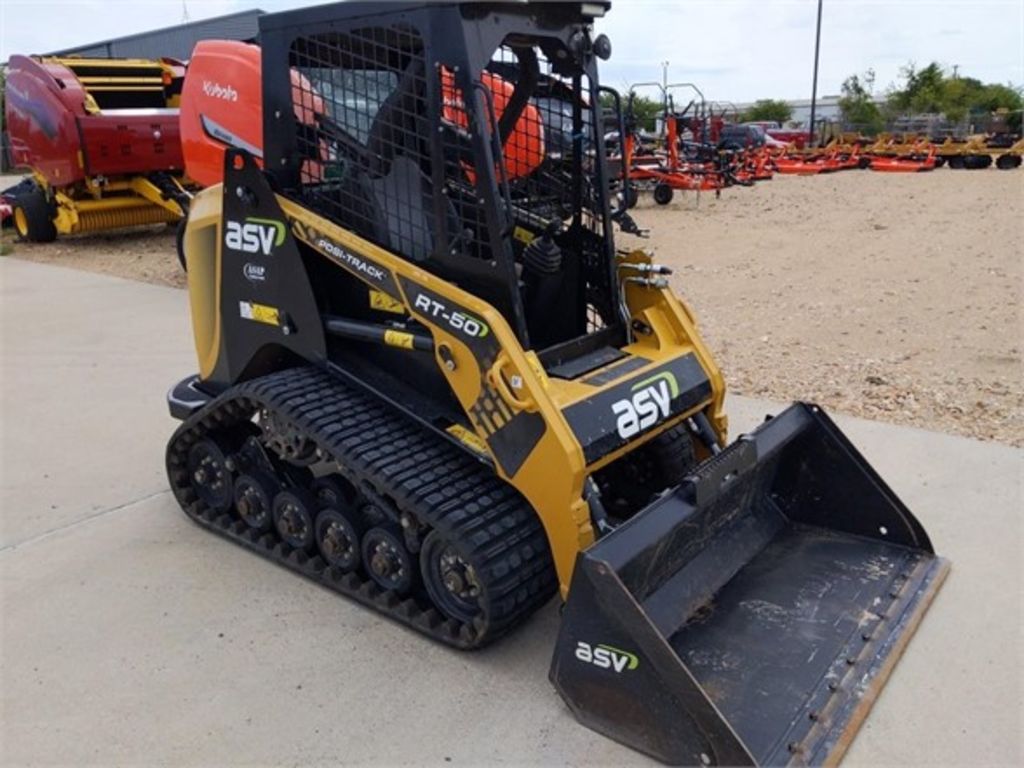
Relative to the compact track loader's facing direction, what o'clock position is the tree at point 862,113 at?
The tree is roughly at 8 o'clock from the compact track loader.

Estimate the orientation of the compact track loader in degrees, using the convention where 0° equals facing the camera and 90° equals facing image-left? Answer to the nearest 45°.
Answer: approximately 315°

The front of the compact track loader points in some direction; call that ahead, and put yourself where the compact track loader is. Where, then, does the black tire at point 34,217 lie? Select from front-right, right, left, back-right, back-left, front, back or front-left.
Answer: back

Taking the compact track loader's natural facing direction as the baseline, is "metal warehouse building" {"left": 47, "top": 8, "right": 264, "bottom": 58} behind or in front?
behind

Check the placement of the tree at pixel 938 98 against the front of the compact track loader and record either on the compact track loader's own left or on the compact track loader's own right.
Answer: on the compact track loader's own left
